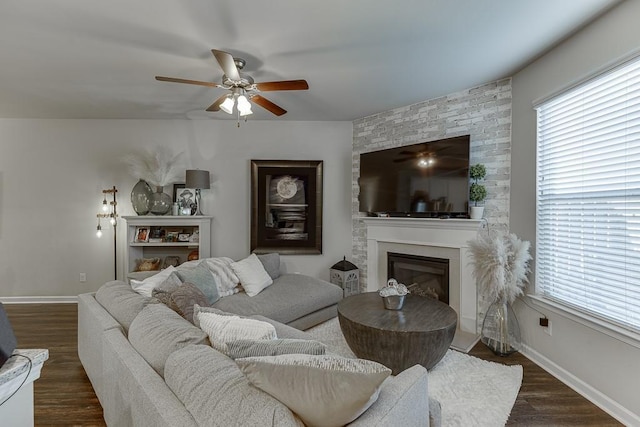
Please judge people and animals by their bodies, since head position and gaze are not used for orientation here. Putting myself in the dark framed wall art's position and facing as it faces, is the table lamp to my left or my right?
on my right

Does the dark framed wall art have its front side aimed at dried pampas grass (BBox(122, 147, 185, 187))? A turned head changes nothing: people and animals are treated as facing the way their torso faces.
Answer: no

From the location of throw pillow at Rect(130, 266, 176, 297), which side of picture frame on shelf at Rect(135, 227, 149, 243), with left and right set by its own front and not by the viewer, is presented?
front

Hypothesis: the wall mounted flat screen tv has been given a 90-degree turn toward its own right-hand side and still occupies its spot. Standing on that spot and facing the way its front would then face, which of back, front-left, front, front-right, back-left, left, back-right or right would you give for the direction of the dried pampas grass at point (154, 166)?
front-left

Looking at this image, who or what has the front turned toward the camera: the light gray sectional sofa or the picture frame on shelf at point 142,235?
the picture frame on shelf

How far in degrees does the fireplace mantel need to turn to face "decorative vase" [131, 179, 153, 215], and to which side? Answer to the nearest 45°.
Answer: approximately 45° to its right

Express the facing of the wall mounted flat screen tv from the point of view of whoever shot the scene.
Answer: facing the viewer and to the left of the viewer

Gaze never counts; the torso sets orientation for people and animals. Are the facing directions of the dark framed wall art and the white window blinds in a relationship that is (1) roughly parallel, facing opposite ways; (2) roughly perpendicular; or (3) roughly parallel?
roughly perpendicular

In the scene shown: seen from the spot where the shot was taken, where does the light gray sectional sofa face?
facing away from the viewer and to the right of the viewer

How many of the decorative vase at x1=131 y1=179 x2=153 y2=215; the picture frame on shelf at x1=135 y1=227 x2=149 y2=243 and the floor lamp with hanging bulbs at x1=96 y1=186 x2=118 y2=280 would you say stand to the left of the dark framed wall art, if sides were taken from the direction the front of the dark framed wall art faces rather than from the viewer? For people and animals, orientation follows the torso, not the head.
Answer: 0

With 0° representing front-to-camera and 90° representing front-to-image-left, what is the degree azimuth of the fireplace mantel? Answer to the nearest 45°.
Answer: approximately 45°

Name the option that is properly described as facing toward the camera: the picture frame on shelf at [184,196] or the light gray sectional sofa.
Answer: the picture frame on shelf

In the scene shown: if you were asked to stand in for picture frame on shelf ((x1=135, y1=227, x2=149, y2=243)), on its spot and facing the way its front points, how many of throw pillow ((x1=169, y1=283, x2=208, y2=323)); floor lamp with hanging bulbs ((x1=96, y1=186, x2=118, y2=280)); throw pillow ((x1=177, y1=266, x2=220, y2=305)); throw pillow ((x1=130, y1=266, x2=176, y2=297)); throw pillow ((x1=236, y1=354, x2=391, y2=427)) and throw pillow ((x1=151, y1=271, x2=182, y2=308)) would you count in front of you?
5

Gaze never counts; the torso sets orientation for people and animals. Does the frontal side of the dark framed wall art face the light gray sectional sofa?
yes

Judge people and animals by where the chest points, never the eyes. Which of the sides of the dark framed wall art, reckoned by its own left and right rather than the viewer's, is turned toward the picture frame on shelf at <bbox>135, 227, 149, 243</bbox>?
right

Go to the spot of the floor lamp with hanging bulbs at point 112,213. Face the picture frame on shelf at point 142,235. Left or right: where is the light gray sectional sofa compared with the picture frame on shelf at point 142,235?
right

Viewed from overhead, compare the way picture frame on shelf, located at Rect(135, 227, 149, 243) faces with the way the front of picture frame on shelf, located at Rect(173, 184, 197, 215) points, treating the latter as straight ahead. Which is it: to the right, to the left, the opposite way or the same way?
the same way

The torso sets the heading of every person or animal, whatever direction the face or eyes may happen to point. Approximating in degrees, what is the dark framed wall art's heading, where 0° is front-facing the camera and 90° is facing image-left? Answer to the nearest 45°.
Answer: approximately 0°

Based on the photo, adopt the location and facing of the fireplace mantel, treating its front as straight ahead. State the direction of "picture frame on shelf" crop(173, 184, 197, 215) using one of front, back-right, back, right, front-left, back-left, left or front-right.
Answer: front-right
